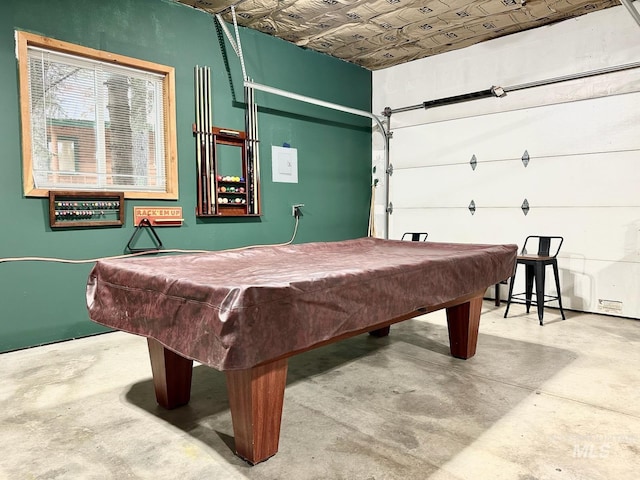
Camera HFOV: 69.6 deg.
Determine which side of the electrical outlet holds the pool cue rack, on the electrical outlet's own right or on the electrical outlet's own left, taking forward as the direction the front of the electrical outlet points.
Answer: on the electrical outlet's own right

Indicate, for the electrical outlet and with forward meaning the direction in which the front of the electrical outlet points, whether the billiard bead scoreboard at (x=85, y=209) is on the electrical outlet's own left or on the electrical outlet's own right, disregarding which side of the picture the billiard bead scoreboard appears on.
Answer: on the electrical outlet's own right

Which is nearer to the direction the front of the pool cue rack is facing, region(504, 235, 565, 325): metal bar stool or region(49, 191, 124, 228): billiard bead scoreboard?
the metal bar stool

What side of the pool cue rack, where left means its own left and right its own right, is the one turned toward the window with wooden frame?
right

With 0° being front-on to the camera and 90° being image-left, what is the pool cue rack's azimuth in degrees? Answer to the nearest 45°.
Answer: approximately 315°

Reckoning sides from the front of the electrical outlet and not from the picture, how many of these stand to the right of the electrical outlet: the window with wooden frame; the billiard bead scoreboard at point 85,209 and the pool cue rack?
3

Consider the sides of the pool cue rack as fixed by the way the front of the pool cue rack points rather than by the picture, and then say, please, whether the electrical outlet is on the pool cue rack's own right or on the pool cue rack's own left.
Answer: on the pool cue rack's own left

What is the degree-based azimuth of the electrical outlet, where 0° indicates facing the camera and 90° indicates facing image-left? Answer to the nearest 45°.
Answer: approximately 315°

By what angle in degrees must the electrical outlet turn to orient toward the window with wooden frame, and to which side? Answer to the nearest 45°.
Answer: approximately 90° to its right

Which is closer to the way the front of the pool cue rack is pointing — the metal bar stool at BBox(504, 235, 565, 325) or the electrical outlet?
the metal bar stool

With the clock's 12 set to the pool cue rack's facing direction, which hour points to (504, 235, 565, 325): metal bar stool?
The metal bar stool is roughly at 11 o'clock from the pool cue rack.

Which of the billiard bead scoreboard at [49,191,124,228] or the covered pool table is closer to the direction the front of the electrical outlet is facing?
the covered pool table
